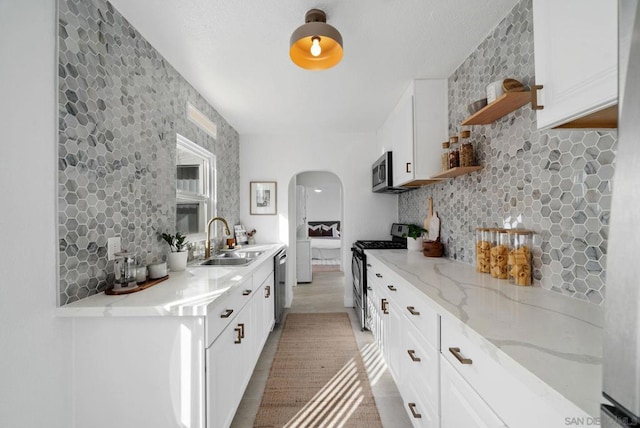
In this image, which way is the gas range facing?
to the viewer's left

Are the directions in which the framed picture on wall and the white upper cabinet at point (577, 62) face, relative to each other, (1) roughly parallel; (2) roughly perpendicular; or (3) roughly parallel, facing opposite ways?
roughly perpendicular

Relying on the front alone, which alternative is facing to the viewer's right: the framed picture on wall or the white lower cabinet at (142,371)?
the white lower cabinet

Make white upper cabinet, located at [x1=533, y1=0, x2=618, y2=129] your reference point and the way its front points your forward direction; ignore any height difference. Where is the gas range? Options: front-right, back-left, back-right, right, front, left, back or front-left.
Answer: right

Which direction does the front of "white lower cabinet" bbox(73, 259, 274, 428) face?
to the viewer's right

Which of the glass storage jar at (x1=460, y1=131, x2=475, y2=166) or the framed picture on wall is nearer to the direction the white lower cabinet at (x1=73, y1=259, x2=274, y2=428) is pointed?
the glass storage jar

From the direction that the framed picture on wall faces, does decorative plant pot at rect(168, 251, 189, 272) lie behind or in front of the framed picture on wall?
in front

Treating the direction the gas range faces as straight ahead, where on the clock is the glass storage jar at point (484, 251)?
The glass storage jar is roughly at 8 o'clock from the gas range.

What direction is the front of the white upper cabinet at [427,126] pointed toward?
to the viewer's left

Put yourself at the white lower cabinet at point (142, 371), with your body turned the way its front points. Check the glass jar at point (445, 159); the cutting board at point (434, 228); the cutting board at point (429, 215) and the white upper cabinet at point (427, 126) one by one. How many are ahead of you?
4

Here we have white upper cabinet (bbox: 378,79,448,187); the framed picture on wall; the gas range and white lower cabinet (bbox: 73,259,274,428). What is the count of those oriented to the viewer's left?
2

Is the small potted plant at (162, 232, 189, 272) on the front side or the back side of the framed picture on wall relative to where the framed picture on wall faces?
on the front side

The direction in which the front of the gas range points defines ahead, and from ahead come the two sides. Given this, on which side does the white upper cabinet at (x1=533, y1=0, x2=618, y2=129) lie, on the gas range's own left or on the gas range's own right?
on the gas range's own left

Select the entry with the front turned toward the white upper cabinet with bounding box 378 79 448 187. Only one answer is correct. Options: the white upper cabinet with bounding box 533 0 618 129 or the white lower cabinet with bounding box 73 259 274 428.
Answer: the white lower cabinet

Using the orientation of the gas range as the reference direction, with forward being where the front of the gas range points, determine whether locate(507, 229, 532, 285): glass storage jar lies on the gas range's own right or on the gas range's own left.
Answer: on the gas range's own left

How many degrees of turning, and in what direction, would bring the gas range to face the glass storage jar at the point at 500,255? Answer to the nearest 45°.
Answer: approximately 135° to its left
